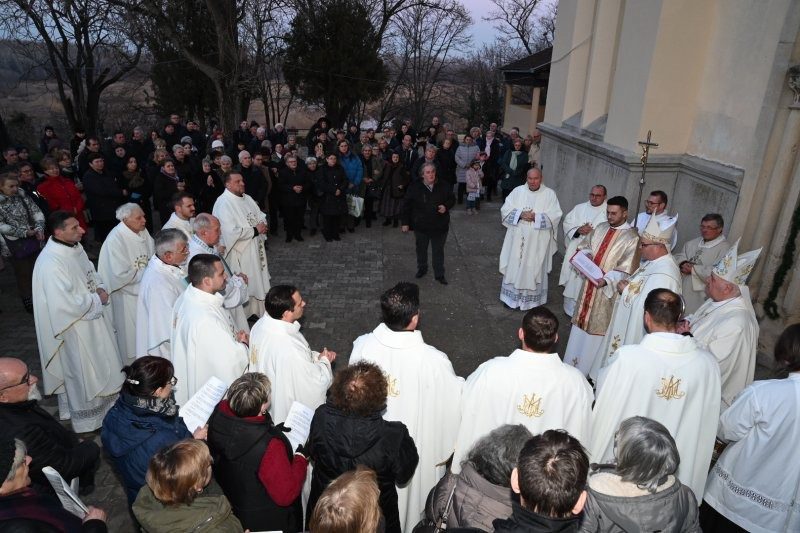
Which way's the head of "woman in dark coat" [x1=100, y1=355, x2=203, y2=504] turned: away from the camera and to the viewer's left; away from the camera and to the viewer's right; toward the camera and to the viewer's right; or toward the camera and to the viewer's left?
away from the camera and to the viewer's right

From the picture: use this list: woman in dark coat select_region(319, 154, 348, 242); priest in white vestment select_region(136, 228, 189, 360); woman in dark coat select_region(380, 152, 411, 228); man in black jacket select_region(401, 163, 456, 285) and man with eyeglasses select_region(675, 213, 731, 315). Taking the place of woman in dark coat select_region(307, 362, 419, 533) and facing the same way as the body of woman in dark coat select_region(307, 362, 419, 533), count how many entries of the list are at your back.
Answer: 0

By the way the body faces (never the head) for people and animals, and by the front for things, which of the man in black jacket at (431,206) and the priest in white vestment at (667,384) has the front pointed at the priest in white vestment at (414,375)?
the man in black jacket

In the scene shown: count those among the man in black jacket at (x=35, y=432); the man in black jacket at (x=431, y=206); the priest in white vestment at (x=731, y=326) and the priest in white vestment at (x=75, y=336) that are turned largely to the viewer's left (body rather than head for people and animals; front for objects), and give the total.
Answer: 1

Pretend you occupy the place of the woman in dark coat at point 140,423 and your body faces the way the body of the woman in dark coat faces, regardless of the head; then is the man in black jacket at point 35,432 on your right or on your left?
on your left

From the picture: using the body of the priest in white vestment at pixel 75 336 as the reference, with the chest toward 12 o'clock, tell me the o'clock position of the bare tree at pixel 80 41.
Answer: The bare tree is roughly at 9 o'clock from the priest in white vestment.

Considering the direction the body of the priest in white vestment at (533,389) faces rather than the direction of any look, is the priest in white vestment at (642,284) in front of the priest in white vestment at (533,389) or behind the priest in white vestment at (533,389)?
in front

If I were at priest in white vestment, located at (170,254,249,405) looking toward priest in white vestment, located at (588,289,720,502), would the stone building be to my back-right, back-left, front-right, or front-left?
front-left

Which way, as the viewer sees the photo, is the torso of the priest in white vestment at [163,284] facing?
to the viewer's right

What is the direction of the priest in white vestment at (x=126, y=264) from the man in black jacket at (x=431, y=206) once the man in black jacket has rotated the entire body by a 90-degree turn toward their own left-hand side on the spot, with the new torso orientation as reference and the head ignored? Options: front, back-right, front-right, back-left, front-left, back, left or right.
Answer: back-right

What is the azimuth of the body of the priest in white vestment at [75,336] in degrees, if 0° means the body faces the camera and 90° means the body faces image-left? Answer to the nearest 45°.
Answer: approximately 270°

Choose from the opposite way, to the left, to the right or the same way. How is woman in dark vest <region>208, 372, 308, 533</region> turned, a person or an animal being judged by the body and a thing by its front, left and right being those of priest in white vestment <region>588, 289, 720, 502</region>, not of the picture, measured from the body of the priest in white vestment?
the same way

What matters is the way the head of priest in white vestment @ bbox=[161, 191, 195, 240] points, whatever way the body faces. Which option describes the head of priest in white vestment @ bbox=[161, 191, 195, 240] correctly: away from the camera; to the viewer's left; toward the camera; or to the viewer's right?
to the viewer's right

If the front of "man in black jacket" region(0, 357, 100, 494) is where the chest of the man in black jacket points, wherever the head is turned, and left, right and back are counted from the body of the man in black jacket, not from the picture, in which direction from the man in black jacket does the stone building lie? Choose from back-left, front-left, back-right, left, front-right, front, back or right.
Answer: front

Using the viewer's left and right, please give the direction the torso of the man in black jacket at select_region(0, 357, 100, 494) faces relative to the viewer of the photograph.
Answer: facing to the right of the viewer

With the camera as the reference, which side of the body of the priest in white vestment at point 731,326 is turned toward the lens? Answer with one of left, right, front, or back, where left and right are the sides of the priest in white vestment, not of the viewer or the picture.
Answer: left

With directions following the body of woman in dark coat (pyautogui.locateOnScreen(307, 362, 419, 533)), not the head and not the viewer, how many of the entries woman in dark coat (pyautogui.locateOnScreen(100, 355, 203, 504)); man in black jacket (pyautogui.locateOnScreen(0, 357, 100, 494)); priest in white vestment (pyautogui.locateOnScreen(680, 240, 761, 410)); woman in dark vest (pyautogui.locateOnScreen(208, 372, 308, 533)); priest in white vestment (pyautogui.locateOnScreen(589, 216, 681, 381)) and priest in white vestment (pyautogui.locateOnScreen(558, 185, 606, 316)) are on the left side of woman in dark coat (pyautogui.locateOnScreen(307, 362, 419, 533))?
3

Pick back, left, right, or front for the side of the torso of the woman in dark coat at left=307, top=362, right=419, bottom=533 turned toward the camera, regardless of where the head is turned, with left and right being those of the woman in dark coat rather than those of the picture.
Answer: back
